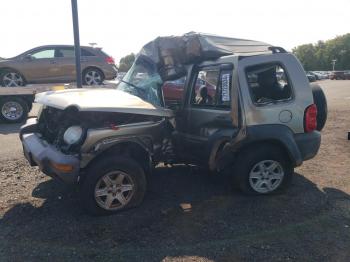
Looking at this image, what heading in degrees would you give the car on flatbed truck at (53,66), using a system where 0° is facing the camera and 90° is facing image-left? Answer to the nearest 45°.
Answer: approximately 90°

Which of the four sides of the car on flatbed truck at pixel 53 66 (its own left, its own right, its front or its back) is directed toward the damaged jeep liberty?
left
